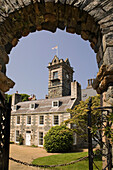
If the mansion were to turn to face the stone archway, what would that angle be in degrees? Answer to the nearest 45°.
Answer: approximately 45° to its left
